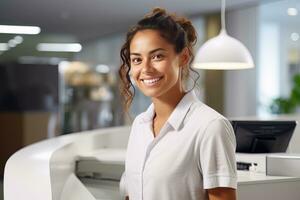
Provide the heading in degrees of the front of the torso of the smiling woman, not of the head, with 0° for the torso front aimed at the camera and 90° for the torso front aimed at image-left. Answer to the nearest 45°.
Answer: approximately 45°

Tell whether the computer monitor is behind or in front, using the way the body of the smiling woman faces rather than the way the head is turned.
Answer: behind
